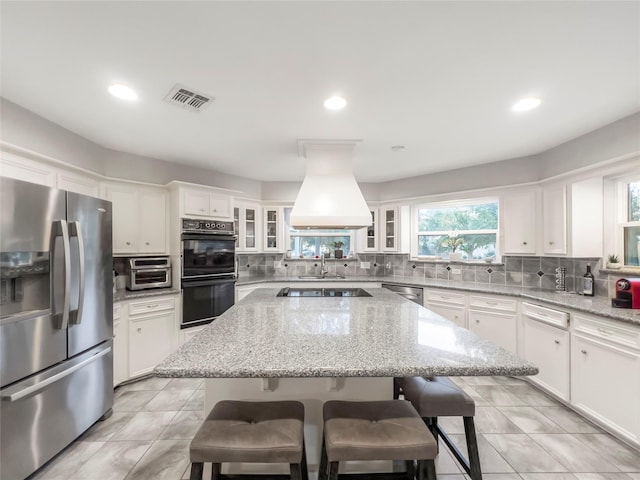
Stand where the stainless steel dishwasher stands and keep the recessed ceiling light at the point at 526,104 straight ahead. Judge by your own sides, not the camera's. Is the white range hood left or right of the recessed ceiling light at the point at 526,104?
right

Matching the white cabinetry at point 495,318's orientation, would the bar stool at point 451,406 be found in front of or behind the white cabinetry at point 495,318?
in front

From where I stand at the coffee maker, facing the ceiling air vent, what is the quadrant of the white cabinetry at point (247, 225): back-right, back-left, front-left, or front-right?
front-right

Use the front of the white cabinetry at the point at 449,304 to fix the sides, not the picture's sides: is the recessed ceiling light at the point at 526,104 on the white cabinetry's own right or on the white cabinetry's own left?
on the white cabinetry's own left

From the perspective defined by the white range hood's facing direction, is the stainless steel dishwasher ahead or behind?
behind

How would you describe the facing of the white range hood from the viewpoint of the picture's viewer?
facing the viewer

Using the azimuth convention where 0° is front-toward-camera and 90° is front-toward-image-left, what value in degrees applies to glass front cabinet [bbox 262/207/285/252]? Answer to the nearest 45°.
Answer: approximately 0°

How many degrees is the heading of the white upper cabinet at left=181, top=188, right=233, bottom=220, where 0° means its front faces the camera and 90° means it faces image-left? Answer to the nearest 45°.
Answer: approximately 315°

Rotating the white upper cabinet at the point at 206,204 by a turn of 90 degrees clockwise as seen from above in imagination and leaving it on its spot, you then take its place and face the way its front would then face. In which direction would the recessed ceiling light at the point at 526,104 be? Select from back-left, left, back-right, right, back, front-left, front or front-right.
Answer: left

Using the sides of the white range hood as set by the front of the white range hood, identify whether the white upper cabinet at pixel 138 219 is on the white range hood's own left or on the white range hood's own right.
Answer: on the white range hood's own right

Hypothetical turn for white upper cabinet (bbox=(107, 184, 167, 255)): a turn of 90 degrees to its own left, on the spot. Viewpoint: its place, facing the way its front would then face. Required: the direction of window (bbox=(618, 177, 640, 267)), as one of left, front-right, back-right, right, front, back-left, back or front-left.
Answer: front-right

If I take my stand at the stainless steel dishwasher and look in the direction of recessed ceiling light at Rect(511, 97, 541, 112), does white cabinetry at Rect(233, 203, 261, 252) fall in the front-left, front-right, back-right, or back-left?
back-right

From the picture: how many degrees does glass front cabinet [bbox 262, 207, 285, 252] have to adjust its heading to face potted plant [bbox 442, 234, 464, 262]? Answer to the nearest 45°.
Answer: approximately 90° to its left

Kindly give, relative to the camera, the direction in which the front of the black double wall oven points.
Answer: facing the viewer and to the right of the viewer
